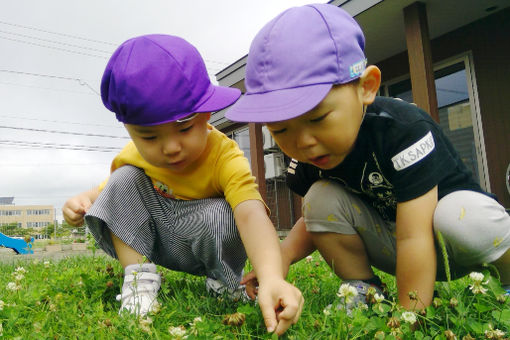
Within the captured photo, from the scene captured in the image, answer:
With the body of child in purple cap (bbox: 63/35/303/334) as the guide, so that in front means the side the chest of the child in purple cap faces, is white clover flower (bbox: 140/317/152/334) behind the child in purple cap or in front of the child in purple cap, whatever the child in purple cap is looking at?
in front

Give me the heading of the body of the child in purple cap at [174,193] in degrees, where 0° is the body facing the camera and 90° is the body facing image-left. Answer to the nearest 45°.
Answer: approximately 0°

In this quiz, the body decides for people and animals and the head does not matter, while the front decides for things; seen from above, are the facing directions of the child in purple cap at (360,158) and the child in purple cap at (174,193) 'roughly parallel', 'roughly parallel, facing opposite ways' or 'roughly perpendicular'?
roughly perpendicular

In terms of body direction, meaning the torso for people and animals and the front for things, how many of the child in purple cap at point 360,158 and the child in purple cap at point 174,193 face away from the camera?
0

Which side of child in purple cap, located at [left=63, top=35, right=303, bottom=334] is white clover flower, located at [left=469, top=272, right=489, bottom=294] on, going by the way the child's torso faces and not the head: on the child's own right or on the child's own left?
on the child's own left

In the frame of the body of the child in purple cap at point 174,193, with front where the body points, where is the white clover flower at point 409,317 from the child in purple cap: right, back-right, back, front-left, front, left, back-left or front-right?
front-left
